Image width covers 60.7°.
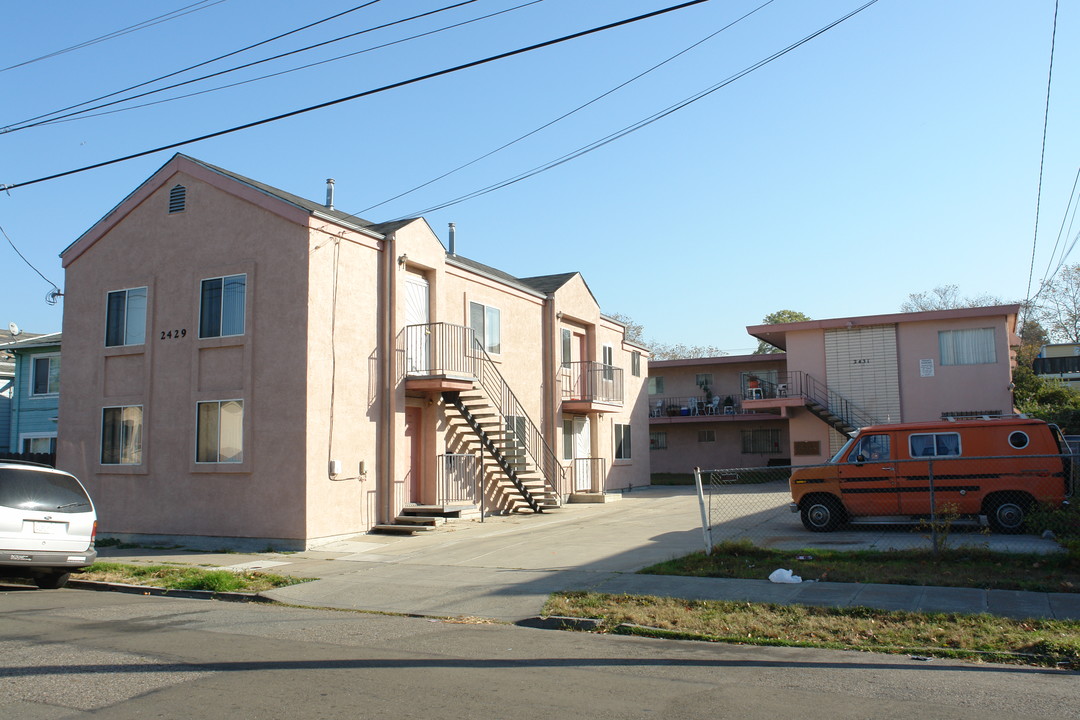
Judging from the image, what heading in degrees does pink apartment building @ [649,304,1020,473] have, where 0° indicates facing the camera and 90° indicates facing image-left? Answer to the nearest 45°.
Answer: approximately 0°

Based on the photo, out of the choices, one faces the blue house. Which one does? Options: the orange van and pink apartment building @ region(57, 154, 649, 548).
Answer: the orange van

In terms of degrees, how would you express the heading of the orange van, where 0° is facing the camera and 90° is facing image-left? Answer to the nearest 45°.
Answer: approximately 90°

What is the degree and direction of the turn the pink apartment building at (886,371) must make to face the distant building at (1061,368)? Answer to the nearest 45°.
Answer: approximately 135° to its left

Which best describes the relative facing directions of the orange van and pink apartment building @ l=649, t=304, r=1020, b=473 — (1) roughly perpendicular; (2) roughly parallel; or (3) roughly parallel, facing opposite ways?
roughly perpendicular

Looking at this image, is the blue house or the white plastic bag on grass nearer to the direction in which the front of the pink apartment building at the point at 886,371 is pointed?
the white plastic bag on grass

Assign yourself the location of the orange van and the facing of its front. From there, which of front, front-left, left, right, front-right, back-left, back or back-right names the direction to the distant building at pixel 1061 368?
right

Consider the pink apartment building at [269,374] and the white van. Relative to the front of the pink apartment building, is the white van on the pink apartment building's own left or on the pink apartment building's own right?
on the pink apartment building's own right
